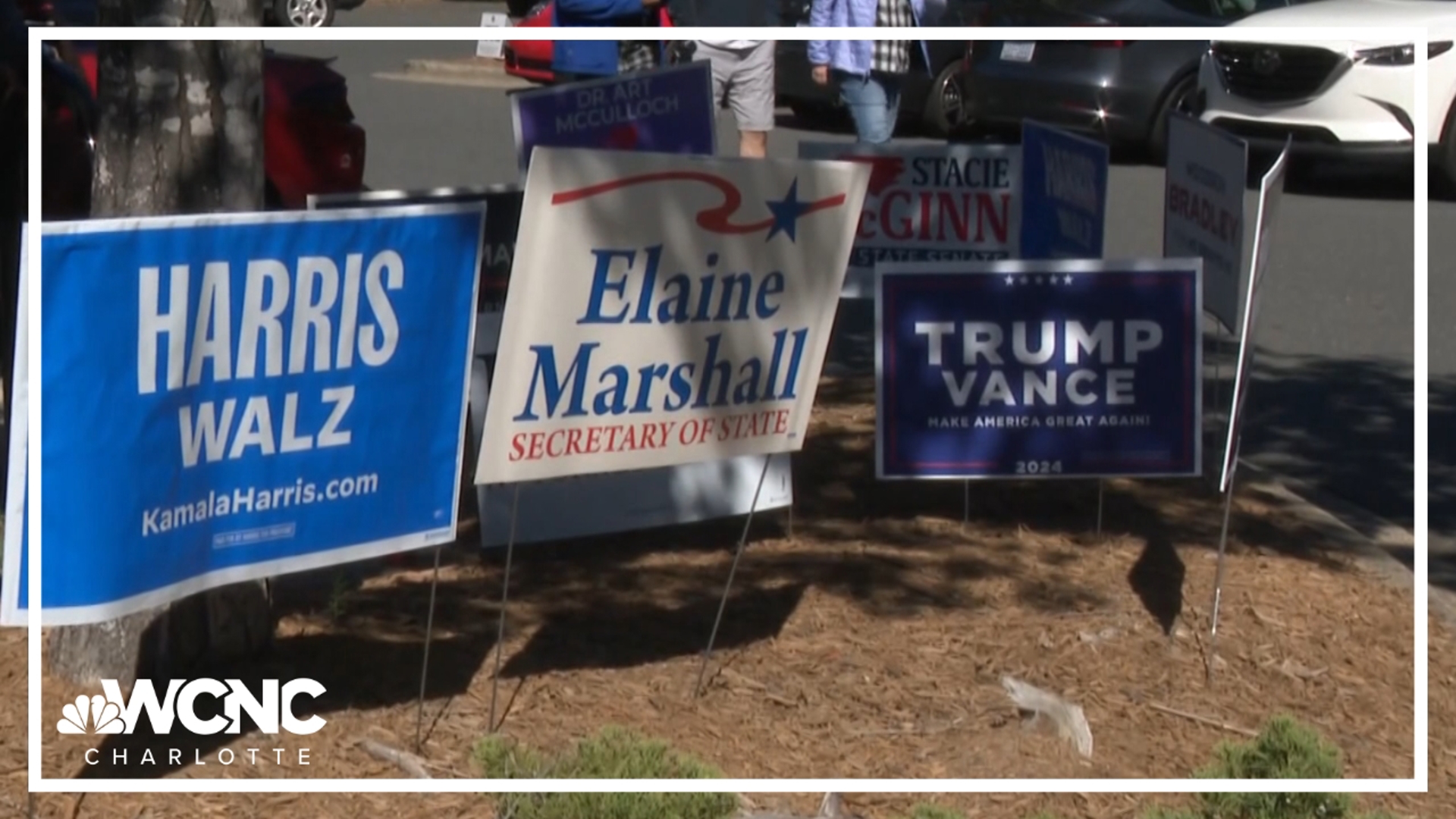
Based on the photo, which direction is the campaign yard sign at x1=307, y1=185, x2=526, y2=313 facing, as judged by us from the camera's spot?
facing the viewer

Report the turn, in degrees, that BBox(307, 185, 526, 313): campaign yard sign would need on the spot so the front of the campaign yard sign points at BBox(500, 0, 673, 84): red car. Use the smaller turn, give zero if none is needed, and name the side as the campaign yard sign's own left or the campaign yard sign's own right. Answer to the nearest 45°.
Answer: approximately 180°

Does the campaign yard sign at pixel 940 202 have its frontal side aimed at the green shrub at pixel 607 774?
yes

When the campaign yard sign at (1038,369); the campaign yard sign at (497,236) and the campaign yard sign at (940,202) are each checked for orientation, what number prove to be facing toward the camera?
3

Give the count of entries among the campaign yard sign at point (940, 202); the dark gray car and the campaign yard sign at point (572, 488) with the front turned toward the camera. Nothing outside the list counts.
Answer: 2

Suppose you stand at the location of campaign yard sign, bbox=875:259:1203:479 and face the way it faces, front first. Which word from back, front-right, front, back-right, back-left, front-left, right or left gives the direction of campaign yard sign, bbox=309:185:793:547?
right

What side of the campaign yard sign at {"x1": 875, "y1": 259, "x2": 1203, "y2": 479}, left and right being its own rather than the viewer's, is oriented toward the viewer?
front

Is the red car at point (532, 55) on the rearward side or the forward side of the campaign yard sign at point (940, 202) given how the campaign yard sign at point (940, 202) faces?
on the rearward side

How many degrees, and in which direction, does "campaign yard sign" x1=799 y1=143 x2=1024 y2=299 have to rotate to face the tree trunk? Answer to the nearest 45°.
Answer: approximately 45° to its right

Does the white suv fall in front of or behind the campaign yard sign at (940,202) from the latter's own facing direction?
behind

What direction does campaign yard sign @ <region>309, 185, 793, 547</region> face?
toward the camera

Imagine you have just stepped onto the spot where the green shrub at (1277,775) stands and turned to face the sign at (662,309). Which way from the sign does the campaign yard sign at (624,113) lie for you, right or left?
right

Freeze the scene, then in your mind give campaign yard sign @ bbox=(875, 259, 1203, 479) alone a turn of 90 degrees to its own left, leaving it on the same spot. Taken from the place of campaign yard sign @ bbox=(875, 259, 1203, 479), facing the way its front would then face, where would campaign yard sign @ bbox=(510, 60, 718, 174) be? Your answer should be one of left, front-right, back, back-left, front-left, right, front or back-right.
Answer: back-left
